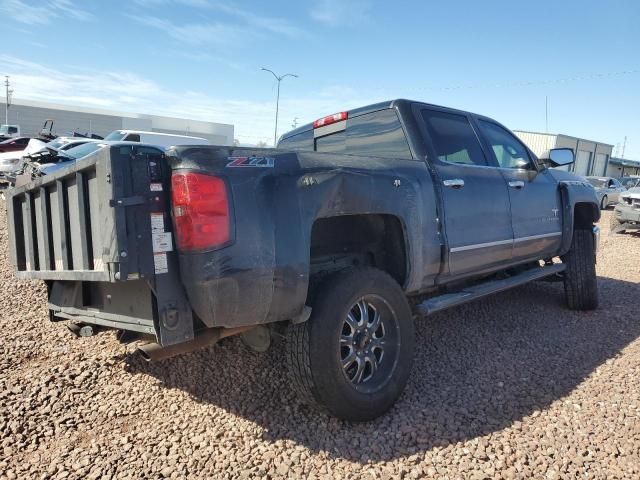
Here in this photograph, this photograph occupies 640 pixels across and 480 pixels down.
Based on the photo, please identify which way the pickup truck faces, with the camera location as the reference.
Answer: facing away from the viewer and to the right of the viewer

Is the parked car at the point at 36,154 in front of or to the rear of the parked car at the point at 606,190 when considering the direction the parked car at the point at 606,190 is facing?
in front

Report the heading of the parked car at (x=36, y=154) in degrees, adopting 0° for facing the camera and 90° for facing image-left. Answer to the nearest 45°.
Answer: approximately 45°

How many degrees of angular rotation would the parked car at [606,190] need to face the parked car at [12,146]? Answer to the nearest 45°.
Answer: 0° — it already faces it

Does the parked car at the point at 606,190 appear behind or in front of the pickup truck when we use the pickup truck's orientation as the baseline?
in front

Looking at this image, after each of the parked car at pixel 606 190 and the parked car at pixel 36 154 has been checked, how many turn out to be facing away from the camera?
0

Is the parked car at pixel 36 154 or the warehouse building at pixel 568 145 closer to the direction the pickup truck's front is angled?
the warehouse building

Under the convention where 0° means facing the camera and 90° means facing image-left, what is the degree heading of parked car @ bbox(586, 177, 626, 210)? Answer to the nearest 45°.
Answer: approximately 45°

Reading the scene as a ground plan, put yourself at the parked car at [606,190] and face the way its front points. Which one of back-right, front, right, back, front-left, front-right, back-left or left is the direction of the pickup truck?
front-left
